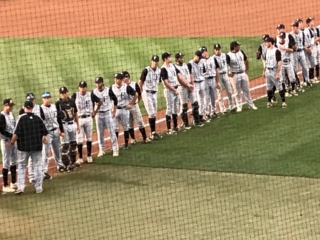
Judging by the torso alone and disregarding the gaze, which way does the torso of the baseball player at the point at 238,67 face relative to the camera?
toward the camera

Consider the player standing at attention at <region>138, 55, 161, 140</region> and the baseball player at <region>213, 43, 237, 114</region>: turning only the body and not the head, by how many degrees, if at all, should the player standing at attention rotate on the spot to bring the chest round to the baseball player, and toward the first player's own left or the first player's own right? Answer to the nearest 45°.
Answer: approximately 90° to the first player's own left

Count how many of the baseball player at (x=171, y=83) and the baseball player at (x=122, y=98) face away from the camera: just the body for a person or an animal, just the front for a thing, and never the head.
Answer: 0

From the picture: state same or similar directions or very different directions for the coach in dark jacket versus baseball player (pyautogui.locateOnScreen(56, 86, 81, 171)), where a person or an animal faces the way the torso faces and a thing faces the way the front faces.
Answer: very different directions

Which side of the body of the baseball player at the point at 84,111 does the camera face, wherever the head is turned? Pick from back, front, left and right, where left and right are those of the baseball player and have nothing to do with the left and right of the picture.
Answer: front

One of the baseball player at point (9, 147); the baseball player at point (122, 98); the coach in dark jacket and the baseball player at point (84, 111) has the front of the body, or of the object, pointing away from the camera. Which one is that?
the coach in dark jacket

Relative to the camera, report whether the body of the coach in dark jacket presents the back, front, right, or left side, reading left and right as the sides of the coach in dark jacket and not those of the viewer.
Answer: back

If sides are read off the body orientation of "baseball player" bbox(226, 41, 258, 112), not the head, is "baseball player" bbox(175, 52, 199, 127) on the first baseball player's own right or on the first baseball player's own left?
on the first baseball player's own right

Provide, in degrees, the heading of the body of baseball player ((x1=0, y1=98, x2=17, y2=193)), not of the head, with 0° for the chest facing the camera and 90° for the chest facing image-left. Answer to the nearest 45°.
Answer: approximately 315°

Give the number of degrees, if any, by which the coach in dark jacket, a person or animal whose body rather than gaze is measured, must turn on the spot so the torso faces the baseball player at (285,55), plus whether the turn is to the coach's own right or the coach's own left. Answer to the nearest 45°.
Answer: approximately 45° to the coach's own right

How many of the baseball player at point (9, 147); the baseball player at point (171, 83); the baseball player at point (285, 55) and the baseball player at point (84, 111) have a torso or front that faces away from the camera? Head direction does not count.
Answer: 0

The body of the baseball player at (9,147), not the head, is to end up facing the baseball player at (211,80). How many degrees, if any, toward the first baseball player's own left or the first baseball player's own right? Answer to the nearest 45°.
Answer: approximately 90° to the first baseball player's own left

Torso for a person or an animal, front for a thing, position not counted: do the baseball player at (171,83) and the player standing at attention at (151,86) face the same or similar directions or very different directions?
same or similar directions
